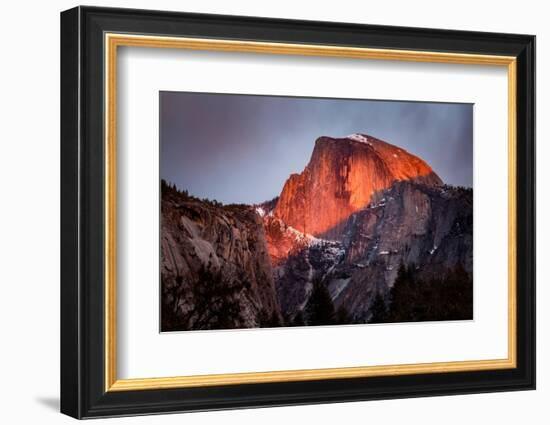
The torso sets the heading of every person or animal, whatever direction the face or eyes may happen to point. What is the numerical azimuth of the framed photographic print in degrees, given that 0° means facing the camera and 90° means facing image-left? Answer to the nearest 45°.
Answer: approximately 315°
